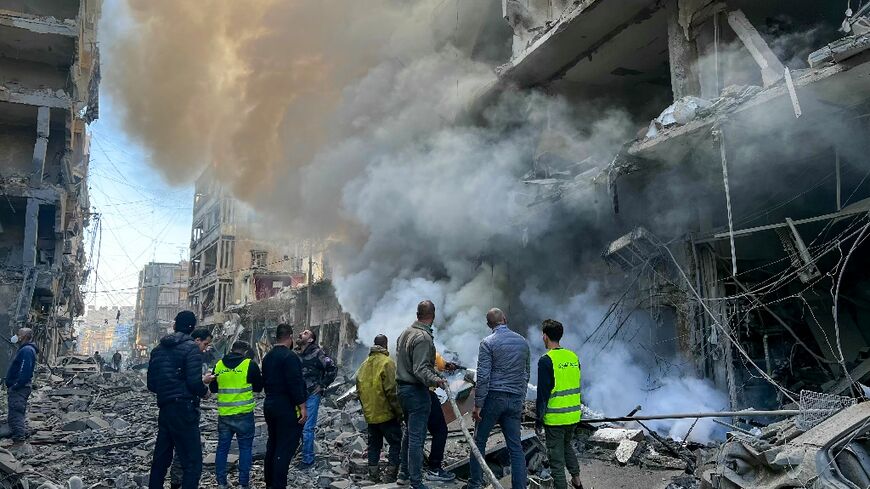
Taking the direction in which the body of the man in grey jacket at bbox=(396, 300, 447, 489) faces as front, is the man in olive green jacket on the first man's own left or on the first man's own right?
on the first man's own left

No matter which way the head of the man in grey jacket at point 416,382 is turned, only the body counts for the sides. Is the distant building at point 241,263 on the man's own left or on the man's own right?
on the man's own left

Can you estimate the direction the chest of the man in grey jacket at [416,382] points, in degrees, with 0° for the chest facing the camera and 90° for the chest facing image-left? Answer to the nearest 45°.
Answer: approximately 225°

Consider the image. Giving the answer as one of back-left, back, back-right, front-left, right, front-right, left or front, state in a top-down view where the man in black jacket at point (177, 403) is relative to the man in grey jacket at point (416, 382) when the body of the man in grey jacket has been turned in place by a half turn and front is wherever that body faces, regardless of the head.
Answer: front-right

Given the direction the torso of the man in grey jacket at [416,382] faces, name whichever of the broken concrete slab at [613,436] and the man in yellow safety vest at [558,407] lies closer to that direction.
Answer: the broken concrete slab

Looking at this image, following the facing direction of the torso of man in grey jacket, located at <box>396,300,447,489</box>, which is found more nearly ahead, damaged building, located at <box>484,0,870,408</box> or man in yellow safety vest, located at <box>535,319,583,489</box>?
the damaged building

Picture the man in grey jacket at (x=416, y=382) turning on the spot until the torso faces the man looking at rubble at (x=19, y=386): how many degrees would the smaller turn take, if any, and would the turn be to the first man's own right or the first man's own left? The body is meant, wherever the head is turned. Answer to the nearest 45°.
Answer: approximately 90° to the first man's own left

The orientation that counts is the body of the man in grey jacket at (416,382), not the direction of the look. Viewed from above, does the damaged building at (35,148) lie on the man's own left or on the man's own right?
on the man's own left

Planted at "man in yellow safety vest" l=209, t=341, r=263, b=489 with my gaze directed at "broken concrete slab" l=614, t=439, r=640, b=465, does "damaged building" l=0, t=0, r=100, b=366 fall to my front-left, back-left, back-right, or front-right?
back-left

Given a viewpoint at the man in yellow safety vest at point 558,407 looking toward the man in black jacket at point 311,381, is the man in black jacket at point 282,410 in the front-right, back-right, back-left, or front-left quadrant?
front-left

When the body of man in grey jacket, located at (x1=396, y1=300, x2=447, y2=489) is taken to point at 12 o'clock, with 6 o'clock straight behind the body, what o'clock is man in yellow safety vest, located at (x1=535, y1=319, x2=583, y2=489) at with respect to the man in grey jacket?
The man in yellow safety vest is roughly at 2 o'clock from the man in grey jacket.

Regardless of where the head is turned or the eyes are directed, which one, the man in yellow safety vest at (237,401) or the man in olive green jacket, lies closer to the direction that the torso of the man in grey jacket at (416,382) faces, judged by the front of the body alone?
the man in olive green jacket
